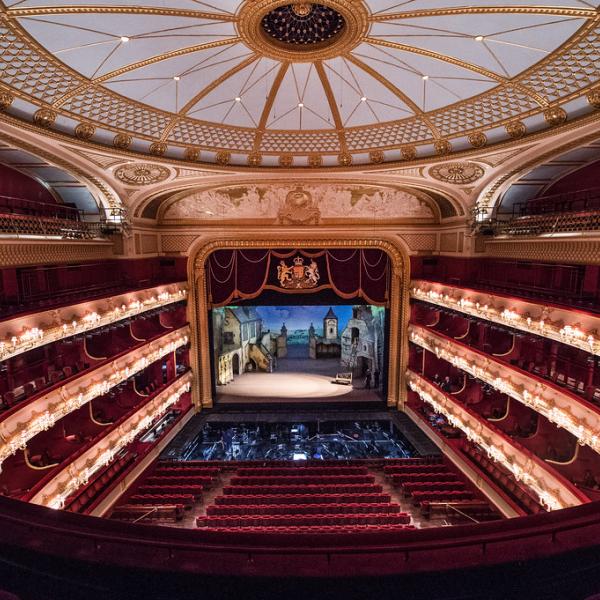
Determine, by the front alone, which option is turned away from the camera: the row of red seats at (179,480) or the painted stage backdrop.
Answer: the row of red seats

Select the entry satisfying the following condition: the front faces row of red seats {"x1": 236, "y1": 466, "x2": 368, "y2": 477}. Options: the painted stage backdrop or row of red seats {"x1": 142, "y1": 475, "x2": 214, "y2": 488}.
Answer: the painted stage backdrop

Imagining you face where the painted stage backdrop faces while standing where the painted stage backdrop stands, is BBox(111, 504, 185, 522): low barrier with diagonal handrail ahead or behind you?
ahead

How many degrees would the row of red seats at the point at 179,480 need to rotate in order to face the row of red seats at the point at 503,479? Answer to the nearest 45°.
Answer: approximately 135° to its right

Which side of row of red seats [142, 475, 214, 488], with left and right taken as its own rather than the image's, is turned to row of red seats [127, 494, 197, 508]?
back

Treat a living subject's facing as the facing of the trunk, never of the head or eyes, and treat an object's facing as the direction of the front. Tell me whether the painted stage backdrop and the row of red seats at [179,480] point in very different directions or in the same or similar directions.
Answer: very different directions

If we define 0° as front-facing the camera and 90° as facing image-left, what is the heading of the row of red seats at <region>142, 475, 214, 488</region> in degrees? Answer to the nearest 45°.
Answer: approximately 180°

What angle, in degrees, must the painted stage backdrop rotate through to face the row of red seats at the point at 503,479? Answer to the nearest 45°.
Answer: approximately 45° to its left

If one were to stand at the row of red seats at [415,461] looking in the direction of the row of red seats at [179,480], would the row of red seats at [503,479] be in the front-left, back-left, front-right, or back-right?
back-left

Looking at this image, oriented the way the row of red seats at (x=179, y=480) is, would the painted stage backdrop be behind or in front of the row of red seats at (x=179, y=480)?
in front

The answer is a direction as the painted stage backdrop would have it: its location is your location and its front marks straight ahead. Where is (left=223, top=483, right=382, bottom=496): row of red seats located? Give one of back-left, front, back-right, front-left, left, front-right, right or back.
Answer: front

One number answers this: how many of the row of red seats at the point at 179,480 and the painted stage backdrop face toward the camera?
1

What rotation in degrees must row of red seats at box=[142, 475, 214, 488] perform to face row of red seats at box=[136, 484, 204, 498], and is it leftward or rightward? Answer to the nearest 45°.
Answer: approximately 180°

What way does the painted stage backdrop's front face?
toward the camera
